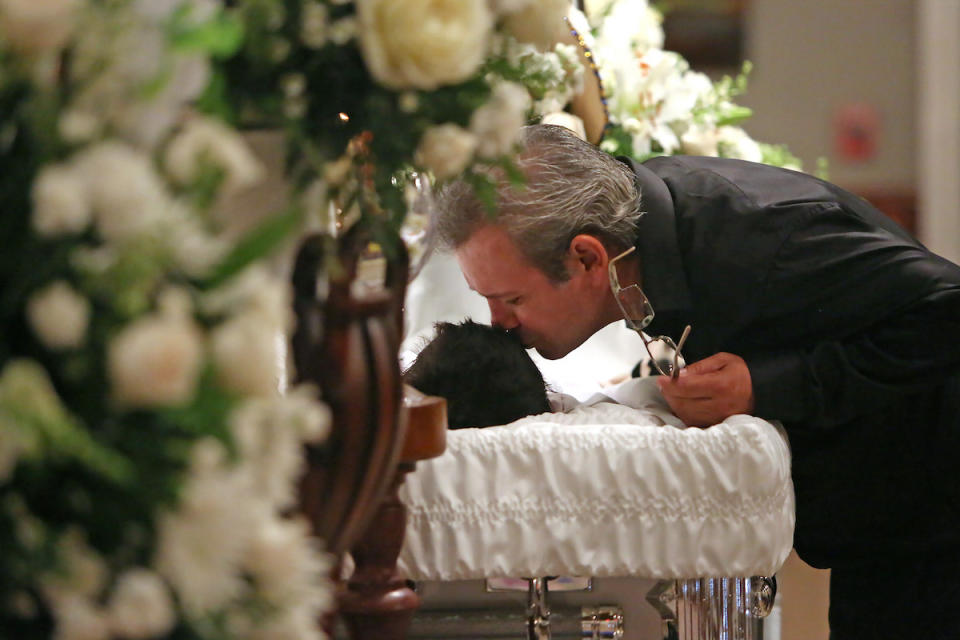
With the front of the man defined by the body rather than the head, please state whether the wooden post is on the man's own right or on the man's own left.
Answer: on the man's own left

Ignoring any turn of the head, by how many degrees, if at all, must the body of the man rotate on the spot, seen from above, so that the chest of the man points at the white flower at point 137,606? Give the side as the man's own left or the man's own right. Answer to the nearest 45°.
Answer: approximately 90° to the man's own left

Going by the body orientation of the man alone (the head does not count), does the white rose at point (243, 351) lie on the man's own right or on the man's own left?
on the man's own left

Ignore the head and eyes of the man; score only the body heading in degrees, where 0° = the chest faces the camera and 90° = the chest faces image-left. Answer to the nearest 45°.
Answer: approximately 90°

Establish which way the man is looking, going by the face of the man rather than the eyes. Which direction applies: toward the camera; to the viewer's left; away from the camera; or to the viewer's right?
to the viewer's left

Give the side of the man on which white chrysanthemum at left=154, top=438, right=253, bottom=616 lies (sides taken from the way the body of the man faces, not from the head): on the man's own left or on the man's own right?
on the man's own left
